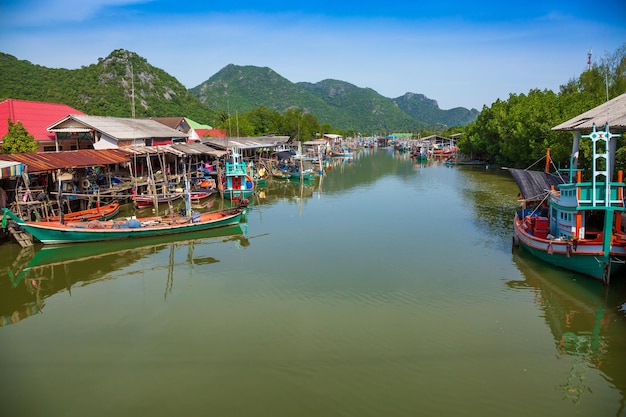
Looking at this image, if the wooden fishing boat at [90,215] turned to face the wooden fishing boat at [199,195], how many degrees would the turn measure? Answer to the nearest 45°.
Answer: approximately 45° to its left

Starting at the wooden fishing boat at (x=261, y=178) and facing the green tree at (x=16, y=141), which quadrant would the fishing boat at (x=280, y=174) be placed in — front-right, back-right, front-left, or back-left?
back-right

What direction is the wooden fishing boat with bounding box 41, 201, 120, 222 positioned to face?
to the viewer's right

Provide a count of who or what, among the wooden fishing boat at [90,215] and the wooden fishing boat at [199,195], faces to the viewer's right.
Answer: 2

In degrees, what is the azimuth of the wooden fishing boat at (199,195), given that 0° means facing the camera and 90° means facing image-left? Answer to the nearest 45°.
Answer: approximately 270°

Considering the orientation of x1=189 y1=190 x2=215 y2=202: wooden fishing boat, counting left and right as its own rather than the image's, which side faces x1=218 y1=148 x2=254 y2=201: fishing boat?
front

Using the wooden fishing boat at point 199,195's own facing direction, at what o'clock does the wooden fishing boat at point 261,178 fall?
the wooden fishing boat at point 261,178 is roughly at 10 o'clock from the wooden fishing boat at point 199,195.
